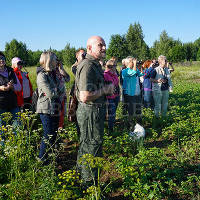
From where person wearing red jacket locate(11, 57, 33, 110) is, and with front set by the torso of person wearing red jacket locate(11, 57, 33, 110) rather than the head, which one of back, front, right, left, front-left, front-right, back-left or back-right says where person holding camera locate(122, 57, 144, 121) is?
front-left

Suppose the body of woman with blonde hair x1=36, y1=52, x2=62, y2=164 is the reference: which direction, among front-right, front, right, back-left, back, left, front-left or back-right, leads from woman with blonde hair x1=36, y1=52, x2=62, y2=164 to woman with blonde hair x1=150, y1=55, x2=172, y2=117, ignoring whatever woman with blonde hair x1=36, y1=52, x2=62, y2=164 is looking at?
front-left

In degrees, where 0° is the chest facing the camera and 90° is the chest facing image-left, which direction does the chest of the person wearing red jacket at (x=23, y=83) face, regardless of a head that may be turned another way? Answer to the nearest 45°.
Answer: approximately 315°

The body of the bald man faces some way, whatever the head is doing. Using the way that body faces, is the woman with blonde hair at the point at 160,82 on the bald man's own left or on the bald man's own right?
on the bald man's own left

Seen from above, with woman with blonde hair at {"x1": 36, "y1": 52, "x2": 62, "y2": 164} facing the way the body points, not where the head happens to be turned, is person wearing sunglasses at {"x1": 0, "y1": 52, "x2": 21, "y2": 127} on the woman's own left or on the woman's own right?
on the woman's own left

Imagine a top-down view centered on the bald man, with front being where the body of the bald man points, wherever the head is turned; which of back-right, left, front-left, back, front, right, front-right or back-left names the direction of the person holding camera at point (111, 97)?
left

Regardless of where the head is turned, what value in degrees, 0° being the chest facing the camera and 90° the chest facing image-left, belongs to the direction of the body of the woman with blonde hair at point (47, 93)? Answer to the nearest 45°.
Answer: approximately 270°

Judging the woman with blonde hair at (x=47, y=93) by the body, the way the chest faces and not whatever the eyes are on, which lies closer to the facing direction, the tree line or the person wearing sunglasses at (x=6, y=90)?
the tree line
